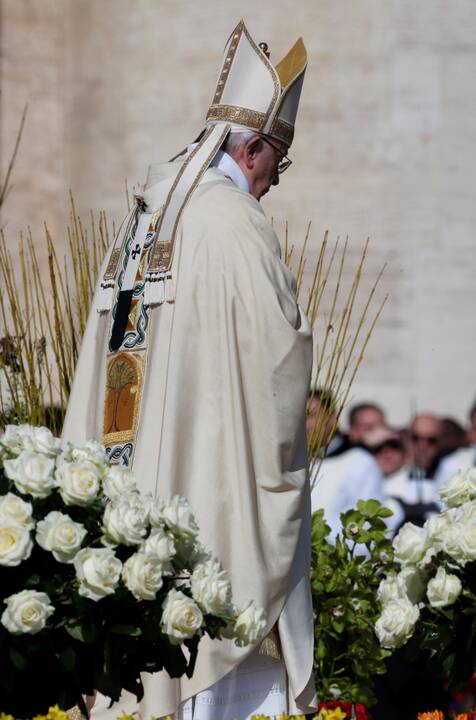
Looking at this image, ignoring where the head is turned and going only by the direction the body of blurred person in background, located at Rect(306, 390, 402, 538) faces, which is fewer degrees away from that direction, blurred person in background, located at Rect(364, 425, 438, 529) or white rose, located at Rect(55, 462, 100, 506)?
the white rose

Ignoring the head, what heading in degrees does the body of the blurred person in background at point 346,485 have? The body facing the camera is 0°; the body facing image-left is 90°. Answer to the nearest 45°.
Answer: approximately 45°

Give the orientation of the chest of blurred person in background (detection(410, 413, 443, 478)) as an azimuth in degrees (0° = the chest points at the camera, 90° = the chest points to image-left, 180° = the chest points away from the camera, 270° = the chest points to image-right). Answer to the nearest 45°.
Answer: approximately 45°

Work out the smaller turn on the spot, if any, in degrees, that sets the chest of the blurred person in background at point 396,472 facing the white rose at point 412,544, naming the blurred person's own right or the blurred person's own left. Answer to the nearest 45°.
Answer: approximately 45° to the blurred person's own left

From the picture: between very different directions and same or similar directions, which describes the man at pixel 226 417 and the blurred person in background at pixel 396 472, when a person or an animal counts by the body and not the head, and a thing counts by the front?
very different directions

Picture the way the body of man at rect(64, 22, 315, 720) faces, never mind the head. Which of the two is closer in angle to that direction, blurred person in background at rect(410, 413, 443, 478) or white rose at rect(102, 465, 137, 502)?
the blurred person in background

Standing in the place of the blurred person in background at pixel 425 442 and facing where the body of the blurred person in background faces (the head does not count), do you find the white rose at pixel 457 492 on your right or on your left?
on your left
